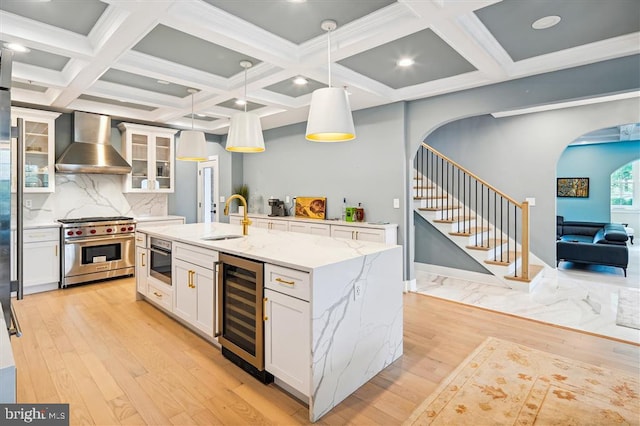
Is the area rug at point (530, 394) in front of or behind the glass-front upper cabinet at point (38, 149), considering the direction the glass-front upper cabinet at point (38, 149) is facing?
in front

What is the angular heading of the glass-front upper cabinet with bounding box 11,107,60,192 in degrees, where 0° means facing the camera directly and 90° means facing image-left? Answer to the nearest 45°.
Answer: approximately 0°

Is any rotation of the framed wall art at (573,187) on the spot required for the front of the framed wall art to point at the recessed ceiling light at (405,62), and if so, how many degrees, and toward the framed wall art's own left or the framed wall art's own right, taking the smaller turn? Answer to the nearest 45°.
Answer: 0° — it already faces it

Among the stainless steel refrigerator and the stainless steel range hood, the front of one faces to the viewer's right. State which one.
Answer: the stainless steel refrigerator

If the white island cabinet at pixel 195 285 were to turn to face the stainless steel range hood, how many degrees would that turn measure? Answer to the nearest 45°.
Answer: approximately 90° to its right

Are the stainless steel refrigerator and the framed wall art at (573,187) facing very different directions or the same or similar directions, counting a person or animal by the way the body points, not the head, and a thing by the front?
very different directions

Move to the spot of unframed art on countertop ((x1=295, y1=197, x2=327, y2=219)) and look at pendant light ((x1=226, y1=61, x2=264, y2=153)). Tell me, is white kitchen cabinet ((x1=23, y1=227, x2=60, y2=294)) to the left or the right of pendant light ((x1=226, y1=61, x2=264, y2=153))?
right

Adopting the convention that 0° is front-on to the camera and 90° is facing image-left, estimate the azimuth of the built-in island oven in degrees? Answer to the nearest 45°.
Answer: approximately 45°

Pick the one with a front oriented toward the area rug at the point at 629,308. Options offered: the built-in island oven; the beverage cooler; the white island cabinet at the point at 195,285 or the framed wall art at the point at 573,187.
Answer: the framed wall art

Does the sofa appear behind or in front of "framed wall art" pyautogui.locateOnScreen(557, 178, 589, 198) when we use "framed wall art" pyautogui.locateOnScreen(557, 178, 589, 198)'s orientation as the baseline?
in front

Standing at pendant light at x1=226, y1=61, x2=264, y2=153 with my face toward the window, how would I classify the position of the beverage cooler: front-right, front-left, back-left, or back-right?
back-right

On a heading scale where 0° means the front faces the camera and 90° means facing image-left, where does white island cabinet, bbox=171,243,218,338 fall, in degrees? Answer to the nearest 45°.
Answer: approximately 45°

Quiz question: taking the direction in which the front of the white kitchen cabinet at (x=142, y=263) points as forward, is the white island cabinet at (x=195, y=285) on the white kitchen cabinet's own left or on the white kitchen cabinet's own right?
on the white kitchen cabinet's own left
